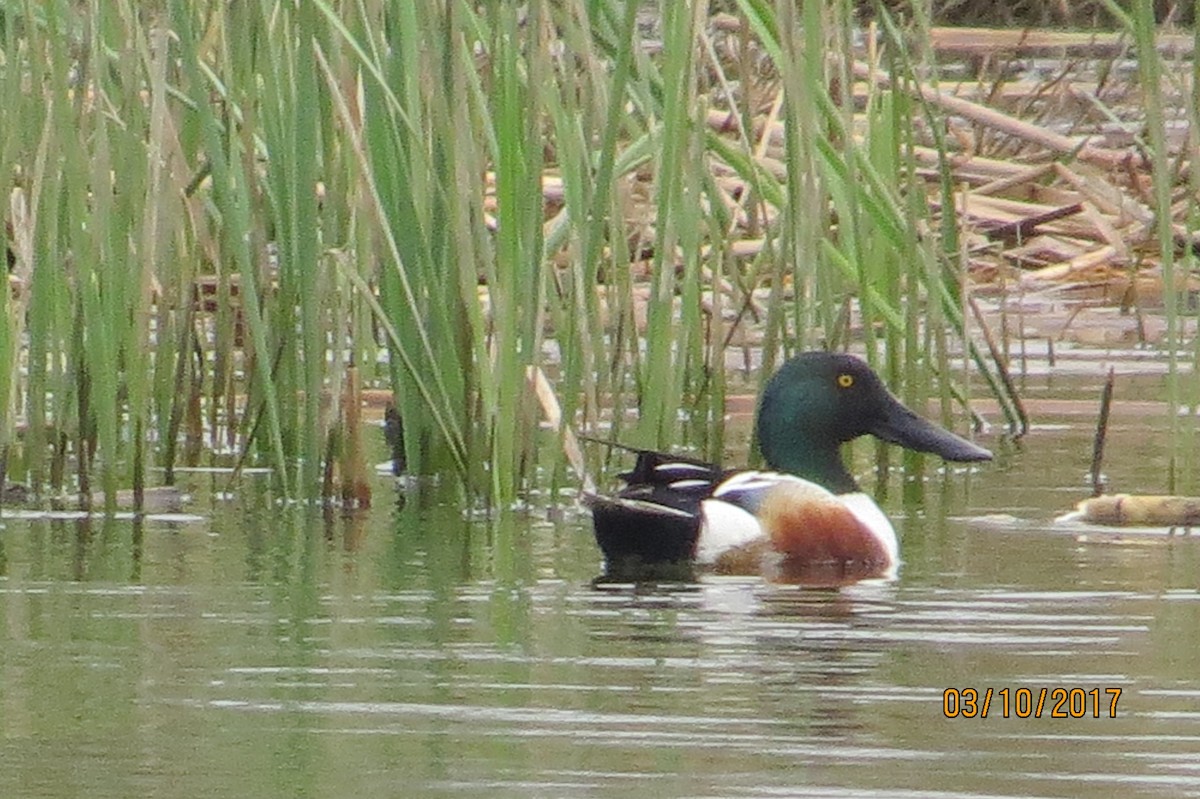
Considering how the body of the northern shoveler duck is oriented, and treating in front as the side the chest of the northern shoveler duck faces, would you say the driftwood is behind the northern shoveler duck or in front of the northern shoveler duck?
in front

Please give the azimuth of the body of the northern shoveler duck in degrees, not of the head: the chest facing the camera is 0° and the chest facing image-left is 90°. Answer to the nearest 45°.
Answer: approximately 270°
